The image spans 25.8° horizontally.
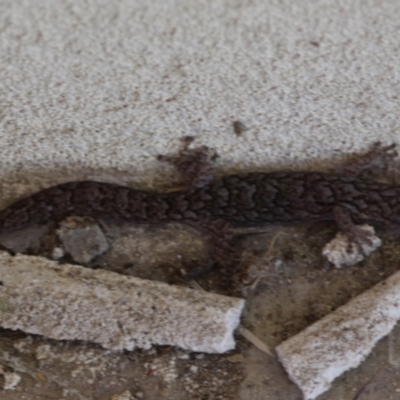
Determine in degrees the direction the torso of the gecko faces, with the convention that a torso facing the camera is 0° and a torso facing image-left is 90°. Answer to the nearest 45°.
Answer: approximately 270°

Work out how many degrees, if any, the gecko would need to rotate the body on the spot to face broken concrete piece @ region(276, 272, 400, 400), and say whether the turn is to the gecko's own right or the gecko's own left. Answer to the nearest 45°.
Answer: approximately 45° to the gecko's own right
